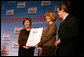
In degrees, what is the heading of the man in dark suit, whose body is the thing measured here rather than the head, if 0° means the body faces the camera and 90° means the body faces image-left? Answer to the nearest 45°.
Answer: approximately 90°
